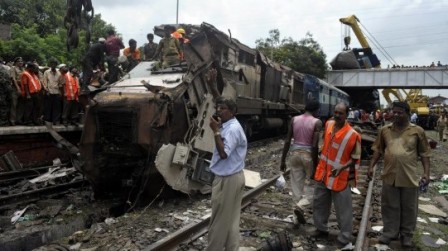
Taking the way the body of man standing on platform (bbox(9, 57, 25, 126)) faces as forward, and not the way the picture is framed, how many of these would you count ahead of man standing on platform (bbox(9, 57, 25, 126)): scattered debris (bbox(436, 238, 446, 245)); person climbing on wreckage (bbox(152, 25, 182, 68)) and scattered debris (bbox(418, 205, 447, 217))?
3

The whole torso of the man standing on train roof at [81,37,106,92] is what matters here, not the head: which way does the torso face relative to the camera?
to the viewer's right

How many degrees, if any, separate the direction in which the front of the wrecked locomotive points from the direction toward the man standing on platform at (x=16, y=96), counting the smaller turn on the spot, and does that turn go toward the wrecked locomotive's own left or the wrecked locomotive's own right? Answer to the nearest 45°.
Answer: approximately 90° to the wrecked locomotive's own right

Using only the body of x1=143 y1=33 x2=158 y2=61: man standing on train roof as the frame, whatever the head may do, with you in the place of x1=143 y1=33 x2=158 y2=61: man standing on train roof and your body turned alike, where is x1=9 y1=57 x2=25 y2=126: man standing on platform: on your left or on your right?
on your right

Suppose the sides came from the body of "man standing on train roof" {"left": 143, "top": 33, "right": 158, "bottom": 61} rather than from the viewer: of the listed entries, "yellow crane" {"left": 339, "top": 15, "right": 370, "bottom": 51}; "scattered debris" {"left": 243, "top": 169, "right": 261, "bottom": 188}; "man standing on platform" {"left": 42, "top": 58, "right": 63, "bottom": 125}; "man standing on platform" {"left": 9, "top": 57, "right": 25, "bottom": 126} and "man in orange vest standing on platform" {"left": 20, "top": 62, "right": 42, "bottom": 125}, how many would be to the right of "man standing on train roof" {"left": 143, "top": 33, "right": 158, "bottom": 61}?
3

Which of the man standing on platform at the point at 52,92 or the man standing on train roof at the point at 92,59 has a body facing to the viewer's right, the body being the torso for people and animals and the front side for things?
the man standing on train roof at the point at 92,59

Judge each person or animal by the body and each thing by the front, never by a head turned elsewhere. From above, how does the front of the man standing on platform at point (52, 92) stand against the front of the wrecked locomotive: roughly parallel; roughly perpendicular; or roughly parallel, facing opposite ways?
roughly perpendicular

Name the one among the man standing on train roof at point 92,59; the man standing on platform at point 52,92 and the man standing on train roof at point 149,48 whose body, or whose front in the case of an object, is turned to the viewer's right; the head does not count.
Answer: the man standing on train roof at point 92,59

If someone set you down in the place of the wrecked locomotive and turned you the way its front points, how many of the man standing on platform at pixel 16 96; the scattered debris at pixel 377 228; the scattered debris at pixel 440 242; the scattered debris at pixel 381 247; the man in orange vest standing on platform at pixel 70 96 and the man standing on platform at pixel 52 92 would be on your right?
3
